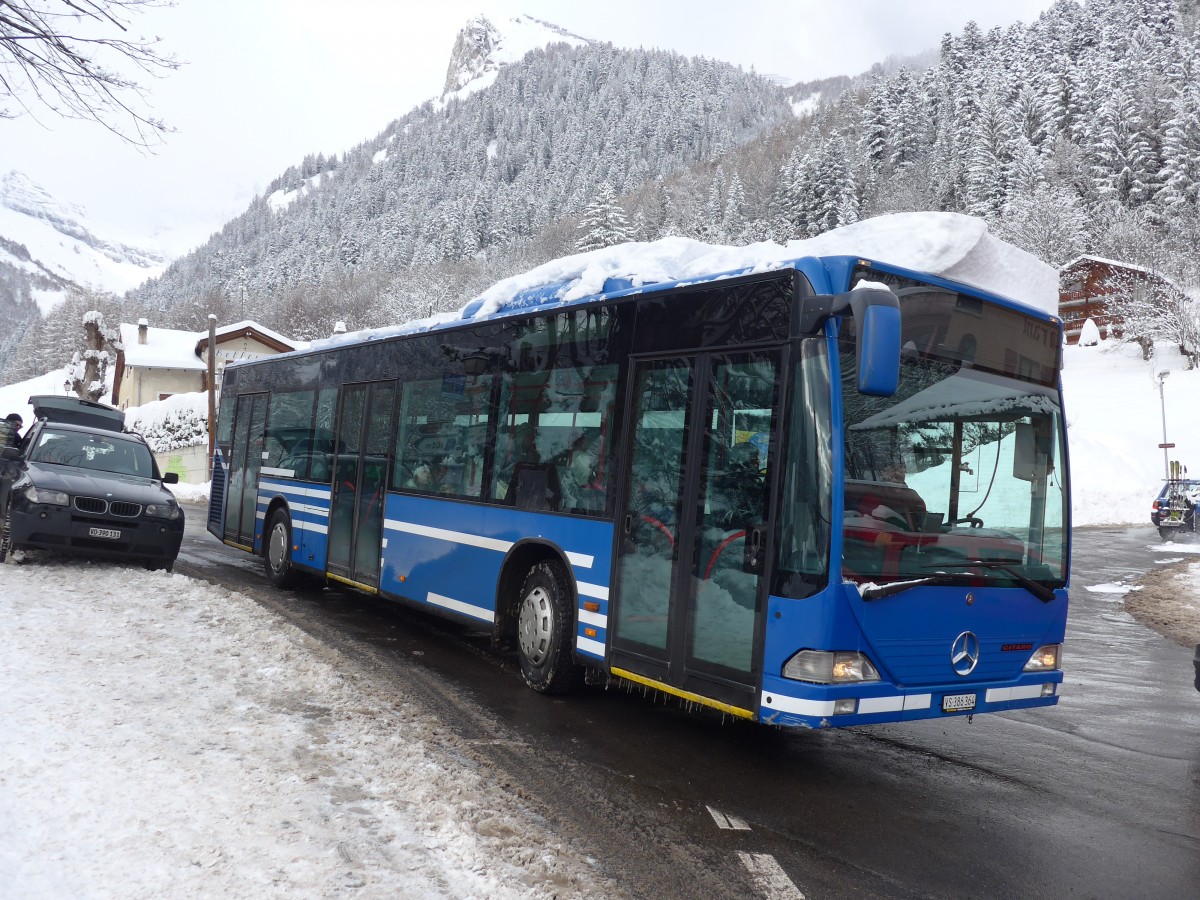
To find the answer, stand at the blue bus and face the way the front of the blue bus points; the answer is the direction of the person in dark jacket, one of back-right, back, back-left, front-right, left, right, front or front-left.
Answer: back

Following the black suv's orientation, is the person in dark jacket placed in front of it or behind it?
behind

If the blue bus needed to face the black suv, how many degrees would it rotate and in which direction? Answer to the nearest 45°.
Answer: approximately 180°

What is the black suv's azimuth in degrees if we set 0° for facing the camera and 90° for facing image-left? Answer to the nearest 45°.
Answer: approximately 0°

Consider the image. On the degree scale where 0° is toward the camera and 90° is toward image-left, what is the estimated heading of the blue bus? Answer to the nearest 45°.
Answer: approximately 315°

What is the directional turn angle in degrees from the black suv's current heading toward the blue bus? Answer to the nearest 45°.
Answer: approximately 45° to its left

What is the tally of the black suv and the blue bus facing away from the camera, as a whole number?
0
